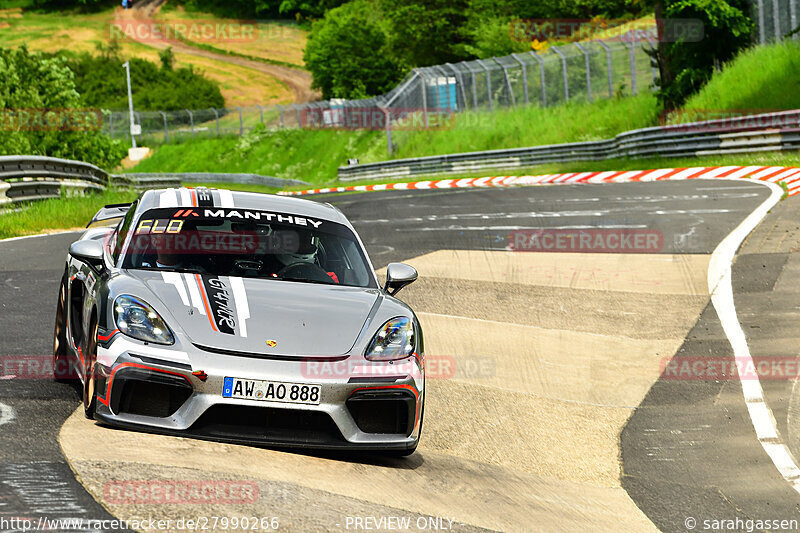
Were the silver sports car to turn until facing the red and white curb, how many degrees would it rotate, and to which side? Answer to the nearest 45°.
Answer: approximately 135° to its left

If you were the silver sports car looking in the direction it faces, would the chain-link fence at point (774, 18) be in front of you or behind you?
behind

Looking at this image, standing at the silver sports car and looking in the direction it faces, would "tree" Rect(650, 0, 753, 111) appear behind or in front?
behind

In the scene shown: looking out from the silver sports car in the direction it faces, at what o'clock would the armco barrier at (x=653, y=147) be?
The armco barrier is roughly at 7 o'clock from the silver sports car.

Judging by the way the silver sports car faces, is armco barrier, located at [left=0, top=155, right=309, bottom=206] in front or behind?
behind

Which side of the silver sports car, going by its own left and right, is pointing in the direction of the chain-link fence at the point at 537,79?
back

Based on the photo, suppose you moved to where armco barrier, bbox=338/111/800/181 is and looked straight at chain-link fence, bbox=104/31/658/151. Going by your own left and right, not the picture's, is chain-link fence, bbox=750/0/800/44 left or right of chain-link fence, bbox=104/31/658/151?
right

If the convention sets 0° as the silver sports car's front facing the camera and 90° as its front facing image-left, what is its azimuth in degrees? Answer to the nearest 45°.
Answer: approximately 0°
